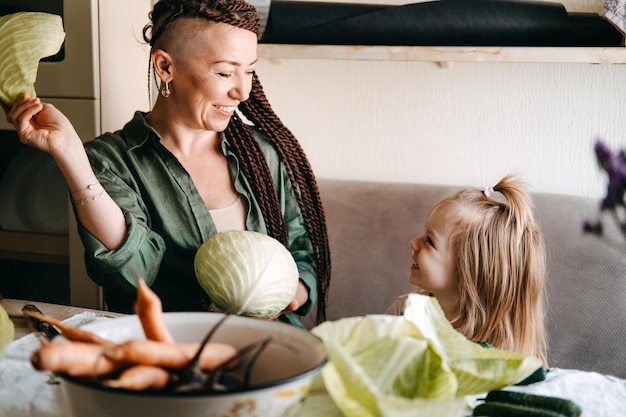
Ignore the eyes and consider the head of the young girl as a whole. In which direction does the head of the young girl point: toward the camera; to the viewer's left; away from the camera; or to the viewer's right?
to the viewer's left

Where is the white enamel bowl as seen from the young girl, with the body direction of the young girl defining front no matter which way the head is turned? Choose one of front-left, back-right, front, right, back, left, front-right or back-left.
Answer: left

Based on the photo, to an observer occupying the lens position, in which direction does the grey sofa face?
facing the viewer

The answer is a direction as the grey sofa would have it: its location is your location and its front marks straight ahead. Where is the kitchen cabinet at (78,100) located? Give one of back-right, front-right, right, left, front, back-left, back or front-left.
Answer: right

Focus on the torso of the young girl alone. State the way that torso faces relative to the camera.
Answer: to the viewer's left

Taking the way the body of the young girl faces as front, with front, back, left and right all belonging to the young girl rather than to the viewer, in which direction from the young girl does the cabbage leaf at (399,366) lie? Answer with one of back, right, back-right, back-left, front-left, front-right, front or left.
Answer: left

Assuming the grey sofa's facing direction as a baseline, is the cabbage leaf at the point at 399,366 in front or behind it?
in front

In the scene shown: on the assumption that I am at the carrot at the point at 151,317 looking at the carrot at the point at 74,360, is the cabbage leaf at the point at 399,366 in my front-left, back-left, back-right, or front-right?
back-left

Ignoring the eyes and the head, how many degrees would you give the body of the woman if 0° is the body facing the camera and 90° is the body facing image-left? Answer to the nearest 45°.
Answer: approximately 315°

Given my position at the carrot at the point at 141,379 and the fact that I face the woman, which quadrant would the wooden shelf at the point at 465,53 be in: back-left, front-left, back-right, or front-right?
front-right

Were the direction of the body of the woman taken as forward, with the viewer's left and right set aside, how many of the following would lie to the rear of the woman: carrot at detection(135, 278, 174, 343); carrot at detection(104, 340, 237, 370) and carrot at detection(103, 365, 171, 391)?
0

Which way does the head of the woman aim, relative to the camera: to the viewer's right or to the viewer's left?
to the viewer's right

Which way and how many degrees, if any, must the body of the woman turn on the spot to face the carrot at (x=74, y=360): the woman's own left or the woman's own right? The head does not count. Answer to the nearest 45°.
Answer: approximately 45° to the woman's own right
